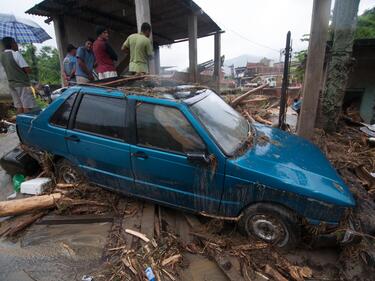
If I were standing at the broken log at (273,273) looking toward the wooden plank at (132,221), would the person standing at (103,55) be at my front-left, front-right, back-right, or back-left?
front-right

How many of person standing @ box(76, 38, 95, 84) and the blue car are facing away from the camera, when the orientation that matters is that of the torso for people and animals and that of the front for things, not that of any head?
0

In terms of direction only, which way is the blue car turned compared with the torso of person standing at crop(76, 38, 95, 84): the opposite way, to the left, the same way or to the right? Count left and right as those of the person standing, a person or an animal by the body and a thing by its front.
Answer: the same way

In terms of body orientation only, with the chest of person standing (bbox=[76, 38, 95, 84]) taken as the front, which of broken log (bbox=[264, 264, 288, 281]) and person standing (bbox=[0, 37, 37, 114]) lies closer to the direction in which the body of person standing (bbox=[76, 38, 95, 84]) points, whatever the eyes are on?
the broken log

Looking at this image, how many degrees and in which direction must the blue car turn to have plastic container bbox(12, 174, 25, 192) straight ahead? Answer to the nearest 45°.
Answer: approximately 135° to its right

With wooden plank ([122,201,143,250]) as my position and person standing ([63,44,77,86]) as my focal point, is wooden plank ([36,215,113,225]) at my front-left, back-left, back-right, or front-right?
front-left

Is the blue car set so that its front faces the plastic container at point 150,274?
no

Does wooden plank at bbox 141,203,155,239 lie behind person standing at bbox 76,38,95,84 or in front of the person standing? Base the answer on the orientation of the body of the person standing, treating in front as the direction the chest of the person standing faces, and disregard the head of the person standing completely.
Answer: in front

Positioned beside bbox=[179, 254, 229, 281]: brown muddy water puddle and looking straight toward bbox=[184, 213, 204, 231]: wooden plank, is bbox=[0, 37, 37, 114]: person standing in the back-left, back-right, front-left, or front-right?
front-left

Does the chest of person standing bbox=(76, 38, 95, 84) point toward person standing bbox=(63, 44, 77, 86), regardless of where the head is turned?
no

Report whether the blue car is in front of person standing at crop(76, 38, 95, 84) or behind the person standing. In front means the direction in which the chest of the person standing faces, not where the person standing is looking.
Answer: in front

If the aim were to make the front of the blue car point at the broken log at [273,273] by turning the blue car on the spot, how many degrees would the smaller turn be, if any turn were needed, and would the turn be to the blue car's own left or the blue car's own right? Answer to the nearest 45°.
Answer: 0° — it already faces it

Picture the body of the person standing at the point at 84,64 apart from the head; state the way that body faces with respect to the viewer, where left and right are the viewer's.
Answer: facing the viewer and to the right of the viewer

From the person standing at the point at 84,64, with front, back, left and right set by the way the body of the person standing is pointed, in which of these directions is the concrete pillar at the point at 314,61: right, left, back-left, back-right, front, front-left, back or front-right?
front
